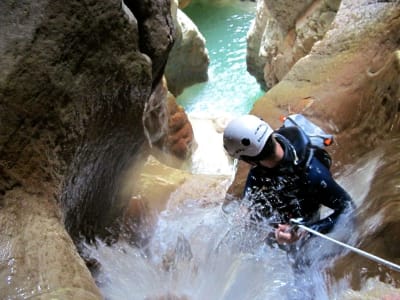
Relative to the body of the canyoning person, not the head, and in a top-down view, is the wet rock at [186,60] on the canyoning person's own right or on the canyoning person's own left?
on the canyoning person's own right

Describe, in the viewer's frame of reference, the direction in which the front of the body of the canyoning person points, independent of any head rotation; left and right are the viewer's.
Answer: facing the viewer and to the left of the viewer
